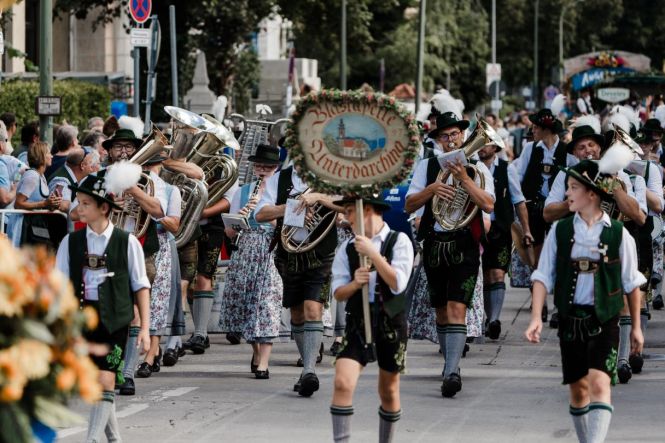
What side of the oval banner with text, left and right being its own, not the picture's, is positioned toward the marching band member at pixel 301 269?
back

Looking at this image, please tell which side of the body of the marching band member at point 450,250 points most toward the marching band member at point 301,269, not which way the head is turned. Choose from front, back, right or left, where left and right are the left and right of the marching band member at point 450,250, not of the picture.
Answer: right

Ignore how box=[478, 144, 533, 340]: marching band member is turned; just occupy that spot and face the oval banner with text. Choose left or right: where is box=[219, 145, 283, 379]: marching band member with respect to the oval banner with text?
right

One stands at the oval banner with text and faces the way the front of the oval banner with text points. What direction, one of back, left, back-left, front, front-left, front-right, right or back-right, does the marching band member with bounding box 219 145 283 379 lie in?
back

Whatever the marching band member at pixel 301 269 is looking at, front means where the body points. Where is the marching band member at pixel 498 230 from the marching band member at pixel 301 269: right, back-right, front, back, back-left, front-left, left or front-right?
back-left

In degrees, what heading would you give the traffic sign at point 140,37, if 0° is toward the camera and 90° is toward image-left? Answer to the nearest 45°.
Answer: approximately 0°

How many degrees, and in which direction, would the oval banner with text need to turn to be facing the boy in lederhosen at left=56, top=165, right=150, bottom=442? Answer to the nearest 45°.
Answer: approximately 90° to its right
